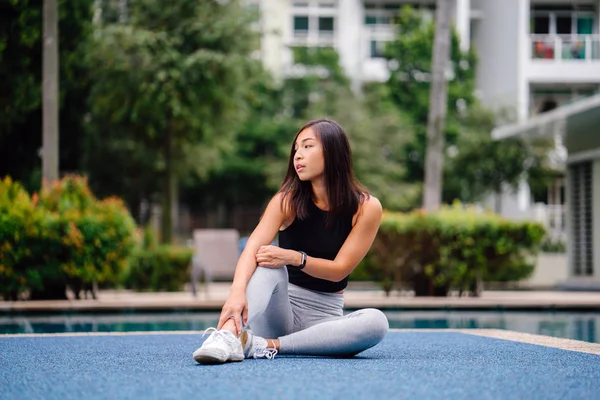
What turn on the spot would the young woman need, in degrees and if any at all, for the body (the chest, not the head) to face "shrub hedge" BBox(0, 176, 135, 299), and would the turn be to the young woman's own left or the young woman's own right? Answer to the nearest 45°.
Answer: approximately 135° to the young woman's own right

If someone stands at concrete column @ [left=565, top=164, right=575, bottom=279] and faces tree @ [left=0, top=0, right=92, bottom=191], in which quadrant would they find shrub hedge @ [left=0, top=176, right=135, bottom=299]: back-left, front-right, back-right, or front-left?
front-left

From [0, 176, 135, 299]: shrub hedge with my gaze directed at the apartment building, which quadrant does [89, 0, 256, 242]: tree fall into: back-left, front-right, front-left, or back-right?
front-left

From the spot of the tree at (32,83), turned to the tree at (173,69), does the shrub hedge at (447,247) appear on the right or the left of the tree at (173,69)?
right

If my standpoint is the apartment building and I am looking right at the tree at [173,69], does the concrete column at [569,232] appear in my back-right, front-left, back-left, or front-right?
front-left

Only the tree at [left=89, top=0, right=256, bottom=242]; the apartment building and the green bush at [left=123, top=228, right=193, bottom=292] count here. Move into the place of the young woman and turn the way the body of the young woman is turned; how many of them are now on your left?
0

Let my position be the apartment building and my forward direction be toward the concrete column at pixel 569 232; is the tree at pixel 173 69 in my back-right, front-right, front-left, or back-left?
front-right

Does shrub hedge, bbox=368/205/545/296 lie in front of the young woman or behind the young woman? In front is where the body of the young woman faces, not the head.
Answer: behind

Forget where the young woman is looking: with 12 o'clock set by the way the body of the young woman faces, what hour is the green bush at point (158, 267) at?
The green bush is roughly at 4 o'clock from the young woman.

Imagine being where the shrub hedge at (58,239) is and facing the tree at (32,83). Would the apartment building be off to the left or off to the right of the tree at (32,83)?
right

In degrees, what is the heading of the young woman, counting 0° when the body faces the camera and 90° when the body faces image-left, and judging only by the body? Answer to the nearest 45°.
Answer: approximately 45°

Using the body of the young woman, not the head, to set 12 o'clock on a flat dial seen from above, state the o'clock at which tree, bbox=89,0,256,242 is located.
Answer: The tree is roughly at 4 o'clock from the young woman.

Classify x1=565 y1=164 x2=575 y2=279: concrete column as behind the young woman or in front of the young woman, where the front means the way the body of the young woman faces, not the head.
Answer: behind
